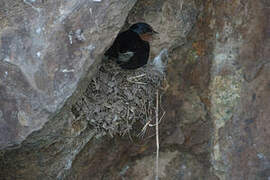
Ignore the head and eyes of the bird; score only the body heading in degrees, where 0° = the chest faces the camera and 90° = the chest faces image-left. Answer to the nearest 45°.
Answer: approximately 270°
